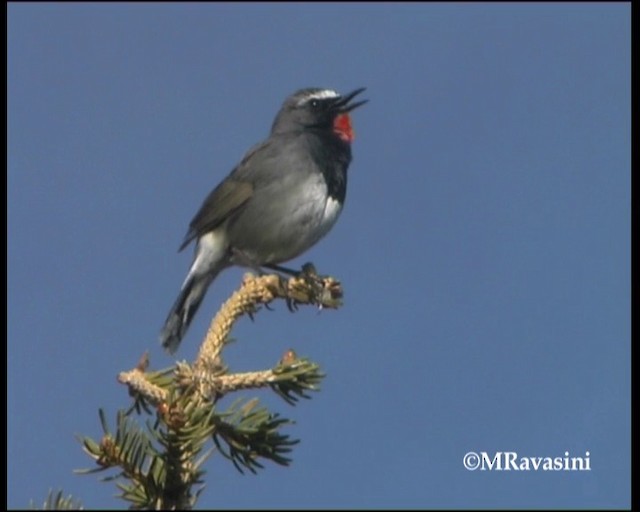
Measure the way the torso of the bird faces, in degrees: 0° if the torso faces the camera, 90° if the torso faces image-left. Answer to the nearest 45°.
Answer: approximately 270°
